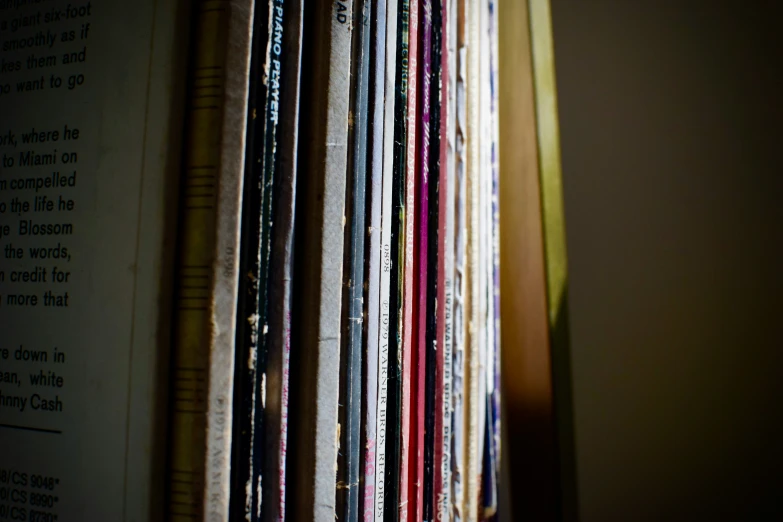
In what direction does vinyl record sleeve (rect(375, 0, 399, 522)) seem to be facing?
to the viewer's right

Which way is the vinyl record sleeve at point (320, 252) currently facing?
to the viewer's right

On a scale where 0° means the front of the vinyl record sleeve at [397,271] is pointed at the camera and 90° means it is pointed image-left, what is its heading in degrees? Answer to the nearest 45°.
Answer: approximately 270°

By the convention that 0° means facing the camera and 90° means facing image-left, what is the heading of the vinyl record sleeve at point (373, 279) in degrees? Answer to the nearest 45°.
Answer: approximately 270°

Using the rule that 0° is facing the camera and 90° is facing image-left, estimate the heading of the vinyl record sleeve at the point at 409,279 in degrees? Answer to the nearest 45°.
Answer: approximately 270°
